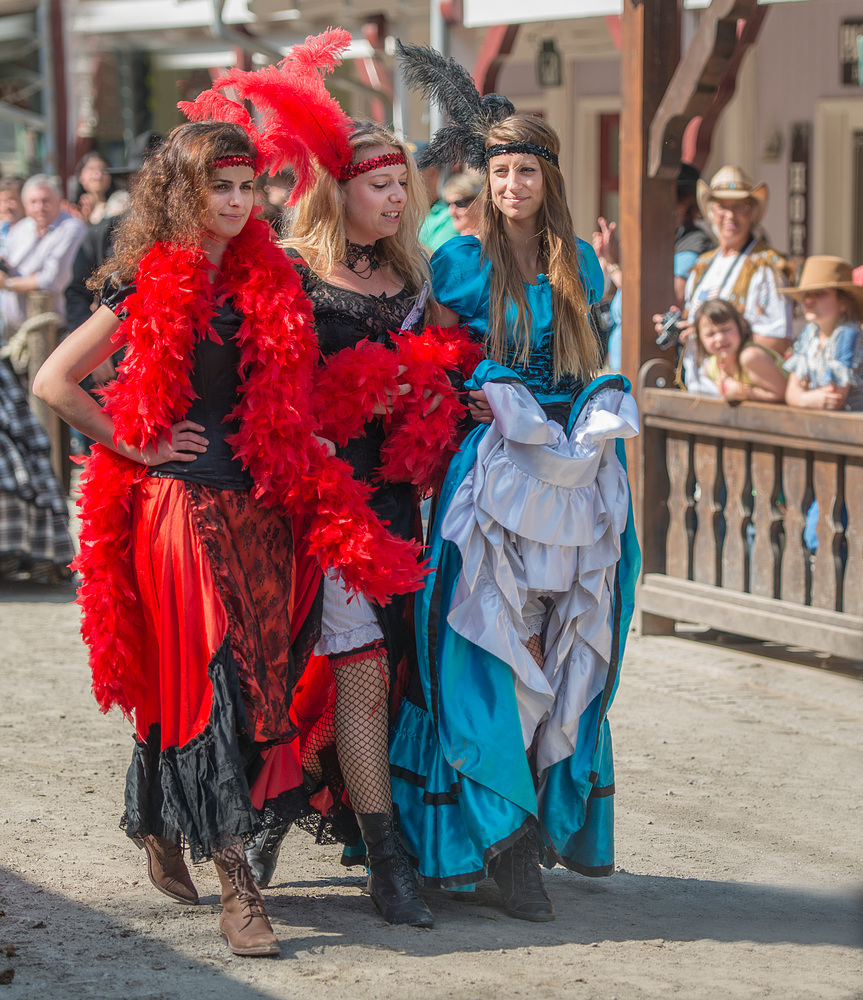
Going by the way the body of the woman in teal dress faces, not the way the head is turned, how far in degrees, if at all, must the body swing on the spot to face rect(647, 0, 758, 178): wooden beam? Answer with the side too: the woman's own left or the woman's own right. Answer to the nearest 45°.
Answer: approximately 180°

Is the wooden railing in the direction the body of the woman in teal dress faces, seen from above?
no

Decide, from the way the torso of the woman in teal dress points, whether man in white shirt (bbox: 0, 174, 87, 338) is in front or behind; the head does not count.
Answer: behind

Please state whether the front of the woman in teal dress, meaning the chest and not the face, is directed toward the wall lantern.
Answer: no

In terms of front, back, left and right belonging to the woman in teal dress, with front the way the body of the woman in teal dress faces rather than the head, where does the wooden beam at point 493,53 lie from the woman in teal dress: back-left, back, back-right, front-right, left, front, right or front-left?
back

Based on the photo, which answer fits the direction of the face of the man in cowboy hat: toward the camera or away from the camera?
toward the camera

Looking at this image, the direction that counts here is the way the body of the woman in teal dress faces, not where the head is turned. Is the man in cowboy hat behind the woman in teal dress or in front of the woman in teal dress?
behind

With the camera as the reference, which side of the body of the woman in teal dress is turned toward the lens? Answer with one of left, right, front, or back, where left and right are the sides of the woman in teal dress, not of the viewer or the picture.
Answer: front

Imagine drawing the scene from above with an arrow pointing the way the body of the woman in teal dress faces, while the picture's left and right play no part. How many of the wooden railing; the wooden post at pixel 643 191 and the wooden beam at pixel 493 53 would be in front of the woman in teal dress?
0

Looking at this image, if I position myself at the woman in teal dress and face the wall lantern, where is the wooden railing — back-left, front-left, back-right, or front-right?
front-right

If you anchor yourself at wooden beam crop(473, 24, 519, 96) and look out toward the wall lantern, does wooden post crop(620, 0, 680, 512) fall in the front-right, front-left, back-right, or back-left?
back-right
